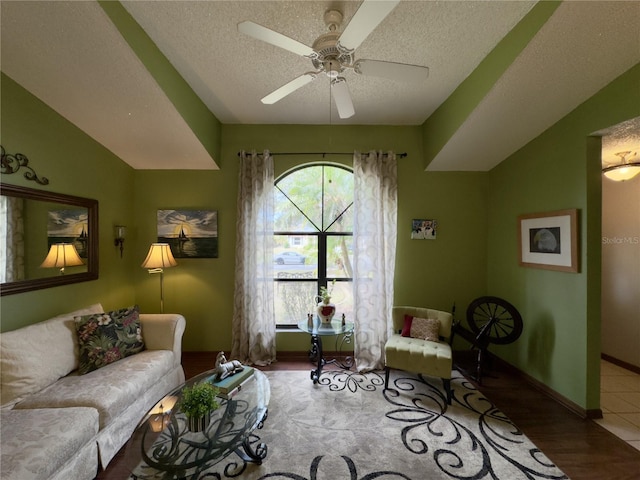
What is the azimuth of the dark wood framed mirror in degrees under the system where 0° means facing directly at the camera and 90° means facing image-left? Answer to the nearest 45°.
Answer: approximately 315°

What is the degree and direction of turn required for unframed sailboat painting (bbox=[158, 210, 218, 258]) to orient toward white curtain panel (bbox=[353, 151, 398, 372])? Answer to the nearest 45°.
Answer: approximately 45° to its left

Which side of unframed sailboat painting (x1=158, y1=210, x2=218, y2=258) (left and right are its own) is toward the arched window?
left

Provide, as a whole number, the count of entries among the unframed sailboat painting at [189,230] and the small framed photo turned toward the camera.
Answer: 2

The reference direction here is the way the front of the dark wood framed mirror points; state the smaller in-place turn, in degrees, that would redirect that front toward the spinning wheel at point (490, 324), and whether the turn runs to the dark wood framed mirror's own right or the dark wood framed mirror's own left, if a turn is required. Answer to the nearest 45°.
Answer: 0° — it already faces it

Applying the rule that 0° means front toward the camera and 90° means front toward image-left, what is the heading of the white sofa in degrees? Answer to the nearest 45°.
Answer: approximately 315°

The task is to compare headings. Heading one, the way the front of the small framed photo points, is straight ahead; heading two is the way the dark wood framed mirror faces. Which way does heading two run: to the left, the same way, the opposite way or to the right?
to the left

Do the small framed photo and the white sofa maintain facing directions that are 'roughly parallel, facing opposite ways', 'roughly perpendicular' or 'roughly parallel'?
roughly perpendicular

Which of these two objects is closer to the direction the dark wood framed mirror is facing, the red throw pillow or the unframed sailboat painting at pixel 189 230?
the red throw pillow

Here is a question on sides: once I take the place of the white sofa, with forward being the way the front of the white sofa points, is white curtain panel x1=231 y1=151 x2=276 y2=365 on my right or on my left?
on my left

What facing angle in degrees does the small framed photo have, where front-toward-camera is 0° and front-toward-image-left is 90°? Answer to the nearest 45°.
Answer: approximately 0°

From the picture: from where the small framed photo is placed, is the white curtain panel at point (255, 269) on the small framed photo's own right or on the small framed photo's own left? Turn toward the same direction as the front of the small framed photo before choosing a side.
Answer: on the small framed photo's own right

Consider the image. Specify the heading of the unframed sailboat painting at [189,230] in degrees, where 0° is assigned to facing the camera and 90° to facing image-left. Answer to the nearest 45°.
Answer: approximately 0°
